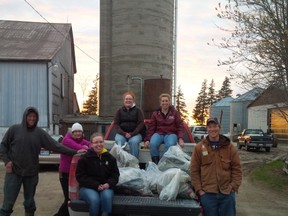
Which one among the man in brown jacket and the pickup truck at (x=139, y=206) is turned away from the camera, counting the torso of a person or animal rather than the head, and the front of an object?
the pickup truck

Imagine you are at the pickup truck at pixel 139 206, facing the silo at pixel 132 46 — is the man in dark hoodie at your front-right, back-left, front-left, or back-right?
back-left

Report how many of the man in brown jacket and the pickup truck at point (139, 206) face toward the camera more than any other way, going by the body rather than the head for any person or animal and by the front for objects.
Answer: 1

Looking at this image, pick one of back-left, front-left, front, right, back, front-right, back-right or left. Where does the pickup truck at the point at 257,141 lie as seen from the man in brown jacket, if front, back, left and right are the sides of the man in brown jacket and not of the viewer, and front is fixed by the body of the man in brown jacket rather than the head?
back

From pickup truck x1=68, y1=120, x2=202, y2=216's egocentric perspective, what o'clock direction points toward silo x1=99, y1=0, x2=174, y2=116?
The silo is roughly at 12 o'clock from the pickup truck.

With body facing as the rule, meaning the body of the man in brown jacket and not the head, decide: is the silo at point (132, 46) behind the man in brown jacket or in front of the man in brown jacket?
behind

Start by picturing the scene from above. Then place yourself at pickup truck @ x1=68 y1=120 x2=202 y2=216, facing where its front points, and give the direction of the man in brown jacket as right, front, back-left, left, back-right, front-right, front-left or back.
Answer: right

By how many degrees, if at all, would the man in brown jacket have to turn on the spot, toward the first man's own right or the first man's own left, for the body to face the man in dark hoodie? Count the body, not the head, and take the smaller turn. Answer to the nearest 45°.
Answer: approximately 90° to the first man's own right

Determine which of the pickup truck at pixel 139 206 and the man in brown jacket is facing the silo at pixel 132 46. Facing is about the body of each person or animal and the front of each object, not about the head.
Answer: the pickup truck

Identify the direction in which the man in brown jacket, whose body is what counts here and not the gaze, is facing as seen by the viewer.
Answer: toward the camera

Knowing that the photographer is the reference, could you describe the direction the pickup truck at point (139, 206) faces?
facing away from the viewer

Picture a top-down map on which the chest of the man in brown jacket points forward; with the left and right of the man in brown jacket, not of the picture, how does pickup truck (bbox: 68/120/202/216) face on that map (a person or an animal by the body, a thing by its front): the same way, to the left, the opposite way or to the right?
the opposite way
